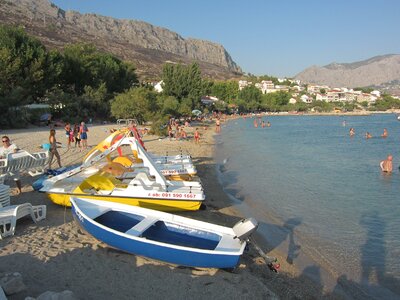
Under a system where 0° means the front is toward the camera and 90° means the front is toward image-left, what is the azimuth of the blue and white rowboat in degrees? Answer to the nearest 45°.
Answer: approximately 135°

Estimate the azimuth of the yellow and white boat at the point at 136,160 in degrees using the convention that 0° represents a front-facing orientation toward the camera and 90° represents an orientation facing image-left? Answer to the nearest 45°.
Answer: approximately 90°

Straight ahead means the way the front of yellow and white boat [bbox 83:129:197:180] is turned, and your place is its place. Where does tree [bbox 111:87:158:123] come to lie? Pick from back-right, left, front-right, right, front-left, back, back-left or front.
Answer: right

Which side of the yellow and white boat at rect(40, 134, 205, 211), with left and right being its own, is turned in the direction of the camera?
left

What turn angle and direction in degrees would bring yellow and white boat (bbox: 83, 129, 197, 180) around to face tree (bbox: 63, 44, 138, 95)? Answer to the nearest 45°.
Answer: approximately 90° to its right

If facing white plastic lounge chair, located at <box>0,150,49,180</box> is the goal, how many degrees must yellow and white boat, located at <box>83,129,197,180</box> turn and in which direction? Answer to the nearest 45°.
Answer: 0° — it already faces it

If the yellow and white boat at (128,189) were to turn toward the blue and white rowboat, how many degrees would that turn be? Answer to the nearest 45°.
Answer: approximately 90° to its left

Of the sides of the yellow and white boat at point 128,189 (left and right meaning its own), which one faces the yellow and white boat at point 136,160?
right
